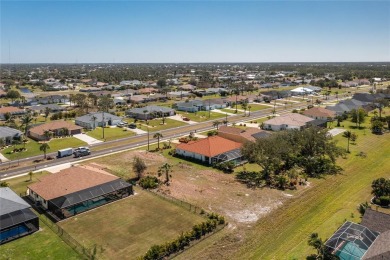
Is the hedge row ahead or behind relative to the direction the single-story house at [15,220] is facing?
behind

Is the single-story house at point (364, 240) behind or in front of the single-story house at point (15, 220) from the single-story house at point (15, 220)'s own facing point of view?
behind

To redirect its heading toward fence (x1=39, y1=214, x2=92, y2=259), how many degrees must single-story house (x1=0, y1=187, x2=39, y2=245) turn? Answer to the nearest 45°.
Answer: approximately 180°

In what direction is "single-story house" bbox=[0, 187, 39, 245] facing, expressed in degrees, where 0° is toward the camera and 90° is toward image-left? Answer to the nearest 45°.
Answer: approximately 135°
